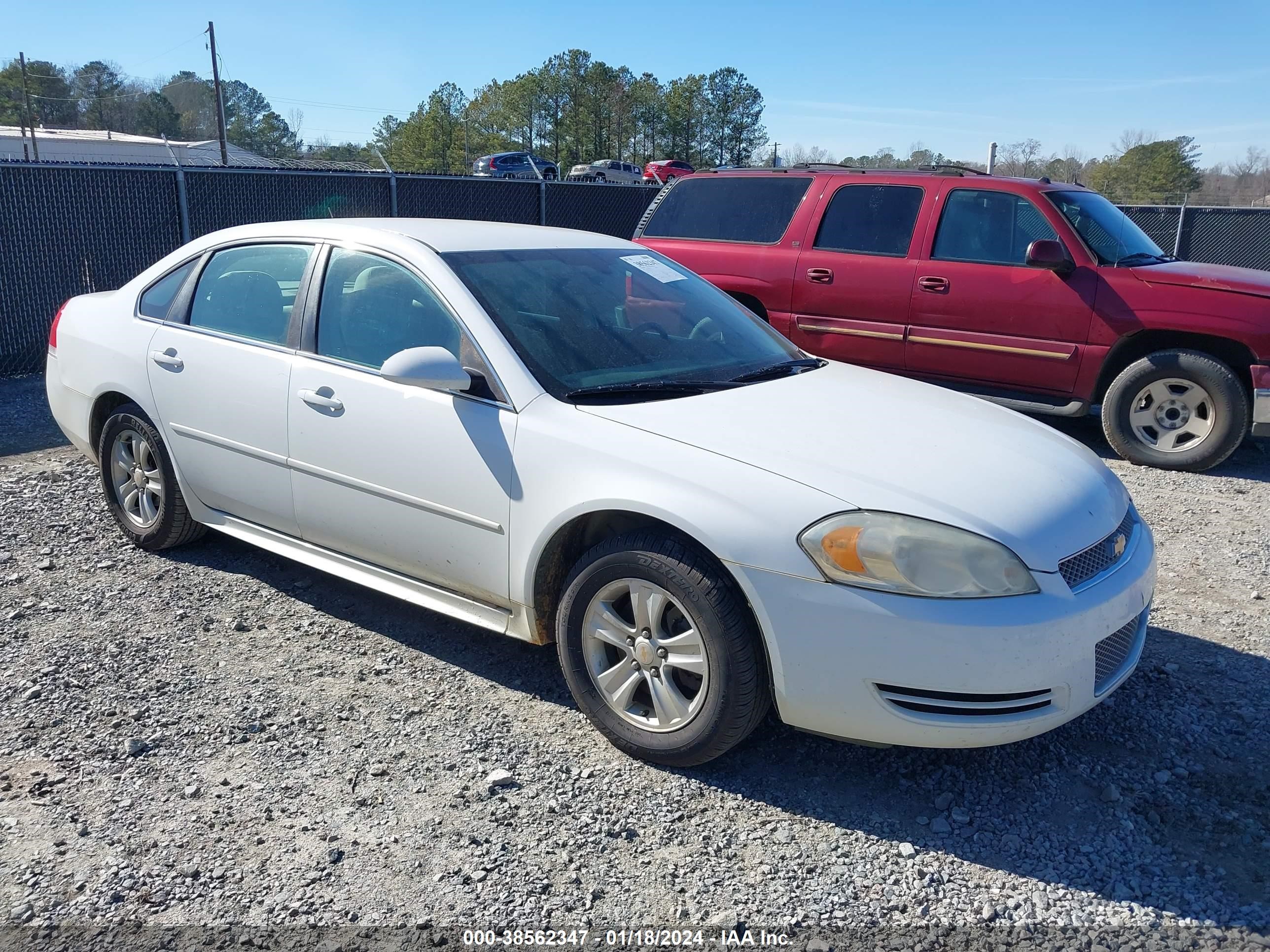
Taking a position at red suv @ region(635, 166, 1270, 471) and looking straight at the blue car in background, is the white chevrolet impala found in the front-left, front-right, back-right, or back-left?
back-left

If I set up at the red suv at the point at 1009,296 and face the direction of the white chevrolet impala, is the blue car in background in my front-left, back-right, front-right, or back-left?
back-right

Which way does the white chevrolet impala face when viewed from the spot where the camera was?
facing the viewer and to the right of the viewer

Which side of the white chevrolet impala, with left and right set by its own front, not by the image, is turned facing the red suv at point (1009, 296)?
left

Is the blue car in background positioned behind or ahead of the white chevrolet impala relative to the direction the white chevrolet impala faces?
behind

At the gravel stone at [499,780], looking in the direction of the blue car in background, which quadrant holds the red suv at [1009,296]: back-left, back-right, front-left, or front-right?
front-right
